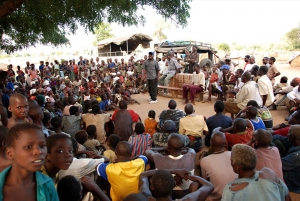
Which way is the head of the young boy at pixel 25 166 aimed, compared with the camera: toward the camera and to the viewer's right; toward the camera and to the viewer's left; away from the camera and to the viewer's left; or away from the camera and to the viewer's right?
toward the camera and to the viewer's right

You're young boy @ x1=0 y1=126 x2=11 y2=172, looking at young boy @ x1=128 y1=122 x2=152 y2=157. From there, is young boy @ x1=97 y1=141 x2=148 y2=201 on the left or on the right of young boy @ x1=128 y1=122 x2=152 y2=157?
right

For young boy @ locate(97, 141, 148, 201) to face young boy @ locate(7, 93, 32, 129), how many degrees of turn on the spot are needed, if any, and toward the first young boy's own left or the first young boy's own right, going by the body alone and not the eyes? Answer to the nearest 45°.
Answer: approximately 45° to the first young boy's own left

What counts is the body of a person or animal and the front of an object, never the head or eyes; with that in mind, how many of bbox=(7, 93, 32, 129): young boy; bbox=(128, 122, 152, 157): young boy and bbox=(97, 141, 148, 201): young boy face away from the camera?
2

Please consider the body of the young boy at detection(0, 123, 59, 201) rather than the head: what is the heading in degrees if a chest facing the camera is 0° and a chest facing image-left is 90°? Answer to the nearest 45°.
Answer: approximately 315°

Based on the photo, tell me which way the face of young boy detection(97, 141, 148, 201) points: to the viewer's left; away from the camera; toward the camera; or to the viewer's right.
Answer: away from the camera

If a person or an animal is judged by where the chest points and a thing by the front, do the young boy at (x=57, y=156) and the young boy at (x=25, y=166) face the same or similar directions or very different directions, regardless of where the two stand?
same or similar directions

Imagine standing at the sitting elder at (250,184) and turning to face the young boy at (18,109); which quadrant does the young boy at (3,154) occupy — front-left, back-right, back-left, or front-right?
front-left

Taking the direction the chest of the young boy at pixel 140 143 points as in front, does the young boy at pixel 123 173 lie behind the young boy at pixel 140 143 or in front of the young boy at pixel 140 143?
behind

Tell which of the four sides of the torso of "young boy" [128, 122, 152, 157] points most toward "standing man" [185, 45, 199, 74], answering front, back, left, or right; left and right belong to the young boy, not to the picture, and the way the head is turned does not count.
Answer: front

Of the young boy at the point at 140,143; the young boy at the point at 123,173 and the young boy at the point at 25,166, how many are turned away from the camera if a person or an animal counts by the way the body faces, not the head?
2

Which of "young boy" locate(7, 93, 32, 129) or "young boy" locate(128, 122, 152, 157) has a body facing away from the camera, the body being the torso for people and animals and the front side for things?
"young boy" locate(128, 122, 152, 157)

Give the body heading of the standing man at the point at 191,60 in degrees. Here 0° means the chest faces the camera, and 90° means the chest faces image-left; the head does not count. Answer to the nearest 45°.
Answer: approximately 45°

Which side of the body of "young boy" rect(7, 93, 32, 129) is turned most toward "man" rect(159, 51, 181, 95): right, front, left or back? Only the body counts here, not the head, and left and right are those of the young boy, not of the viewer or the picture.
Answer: left

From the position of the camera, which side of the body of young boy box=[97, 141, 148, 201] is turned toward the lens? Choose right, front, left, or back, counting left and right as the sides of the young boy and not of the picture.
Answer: back

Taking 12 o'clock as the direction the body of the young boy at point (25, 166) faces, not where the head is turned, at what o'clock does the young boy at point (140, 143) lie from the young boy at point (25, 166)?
the young boy at point (140, 143) is roughly at 7 o'clock from the young boy at point (25, 166).
